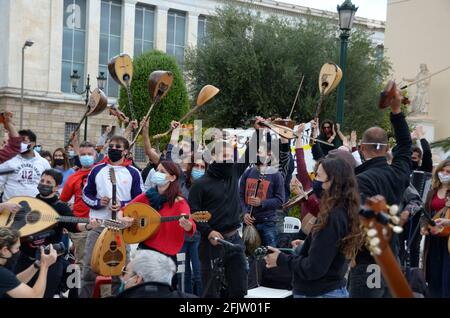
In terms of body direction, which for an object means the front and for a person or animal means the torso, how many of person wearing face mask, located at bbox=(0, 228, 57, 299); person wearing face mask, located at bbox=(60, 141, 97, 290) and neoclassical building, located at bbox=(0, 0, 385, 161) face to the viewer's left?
0

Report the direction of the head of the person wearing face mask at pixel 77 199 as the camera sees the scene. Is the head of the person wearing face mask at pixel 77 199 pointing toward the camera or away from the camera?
toward the camera

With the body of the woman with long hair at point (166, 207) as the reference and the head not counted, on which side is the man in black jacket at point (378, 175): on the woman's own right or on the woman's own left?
on the woman's own left

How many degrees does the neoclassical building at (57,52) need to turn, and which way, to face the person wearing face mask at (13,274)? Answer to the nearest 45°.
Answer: approximately 45° to its right

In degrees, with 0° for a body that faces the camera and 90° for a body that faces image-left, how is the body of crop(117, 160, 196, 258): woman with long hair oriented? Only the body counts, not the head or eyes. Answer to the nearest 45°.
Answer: approximately 45°

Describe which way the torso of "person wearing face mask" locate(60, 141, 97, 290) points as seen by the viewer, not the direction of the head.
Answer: toward the camera

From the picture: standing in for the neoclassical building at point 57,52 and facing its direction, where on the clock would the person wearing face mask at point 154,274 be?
The person wearing face mask is roughly at 1 o'clock from the neoclassical building.

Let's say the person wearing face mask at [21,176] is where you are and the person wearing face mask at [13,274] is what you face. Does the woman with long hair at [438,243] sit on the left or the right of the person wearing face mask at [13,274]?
left

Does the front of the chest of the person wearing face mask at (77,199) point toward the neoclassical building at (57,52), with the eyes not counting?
no

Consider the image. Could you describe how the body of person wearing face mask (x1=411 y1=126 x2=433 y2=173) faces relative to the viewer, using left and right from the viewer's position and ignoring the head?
facing the viewer and to the left of the viewer

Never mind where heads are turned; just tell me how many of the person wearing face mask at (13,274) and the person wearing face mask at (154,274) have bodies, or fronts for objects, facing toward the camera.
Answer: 0
